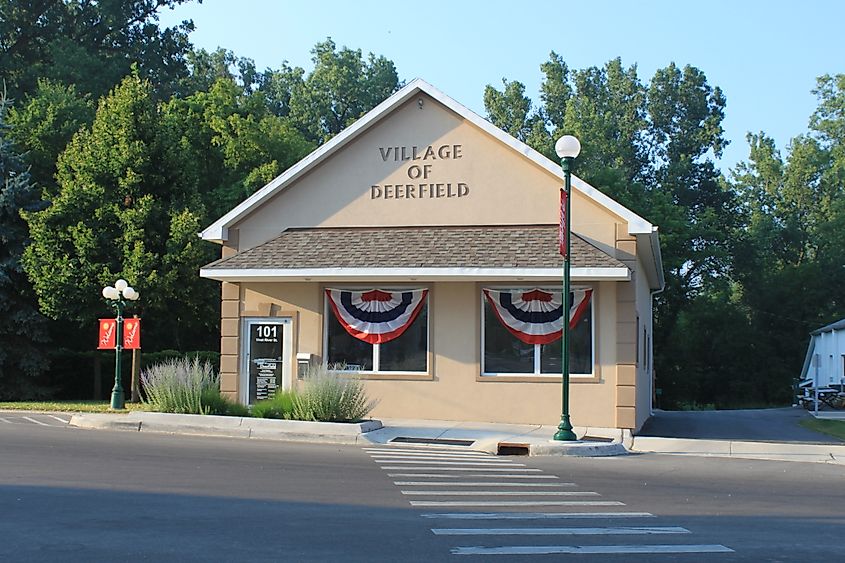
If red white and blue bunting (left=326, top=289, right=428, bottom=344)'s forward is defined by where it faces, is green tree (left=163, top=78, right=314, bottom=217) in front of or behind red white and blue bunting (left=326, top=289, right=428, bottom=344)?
behind

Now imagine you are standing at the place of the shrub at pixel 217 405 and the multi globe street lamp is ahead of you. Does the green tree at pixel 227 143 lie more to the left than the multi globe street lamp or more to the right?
right

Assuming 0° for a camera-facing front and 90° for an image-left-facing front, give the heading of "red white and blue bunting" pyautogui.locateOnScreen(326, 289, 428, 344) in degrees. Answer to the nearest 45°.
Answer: approximately 0°

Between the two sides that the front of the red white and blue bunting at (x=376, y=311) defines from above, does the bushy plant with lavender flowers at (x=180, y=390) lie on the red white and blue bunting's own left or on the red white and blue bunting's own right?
on the red white and blue bunting's own right

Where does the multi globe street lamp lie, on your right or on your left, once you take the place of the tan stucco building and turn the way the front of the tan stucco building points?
on your right

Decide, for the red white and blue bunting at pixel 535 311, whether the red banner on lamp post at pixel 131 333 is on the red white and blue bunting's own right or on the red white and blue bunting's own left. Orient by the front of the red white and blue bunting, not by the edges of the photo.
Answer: on the red white and blue bunting's own right

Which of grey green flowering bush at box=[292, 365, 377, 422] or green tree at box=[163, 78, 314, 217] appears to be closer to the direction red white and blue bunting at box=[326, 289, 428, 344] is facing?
the grey green flowering bush

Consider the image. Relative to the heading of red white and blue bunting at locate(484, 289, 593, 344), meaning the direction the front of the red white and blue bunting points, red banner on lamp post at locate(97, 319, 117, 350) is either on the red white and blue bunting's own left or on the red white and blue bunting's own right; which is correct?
on the red white and blue bunting's own right

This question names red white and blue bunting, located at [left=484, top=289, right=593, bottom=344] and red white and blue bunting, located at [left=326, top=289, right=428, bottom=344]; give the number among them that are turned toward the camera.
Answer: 2
